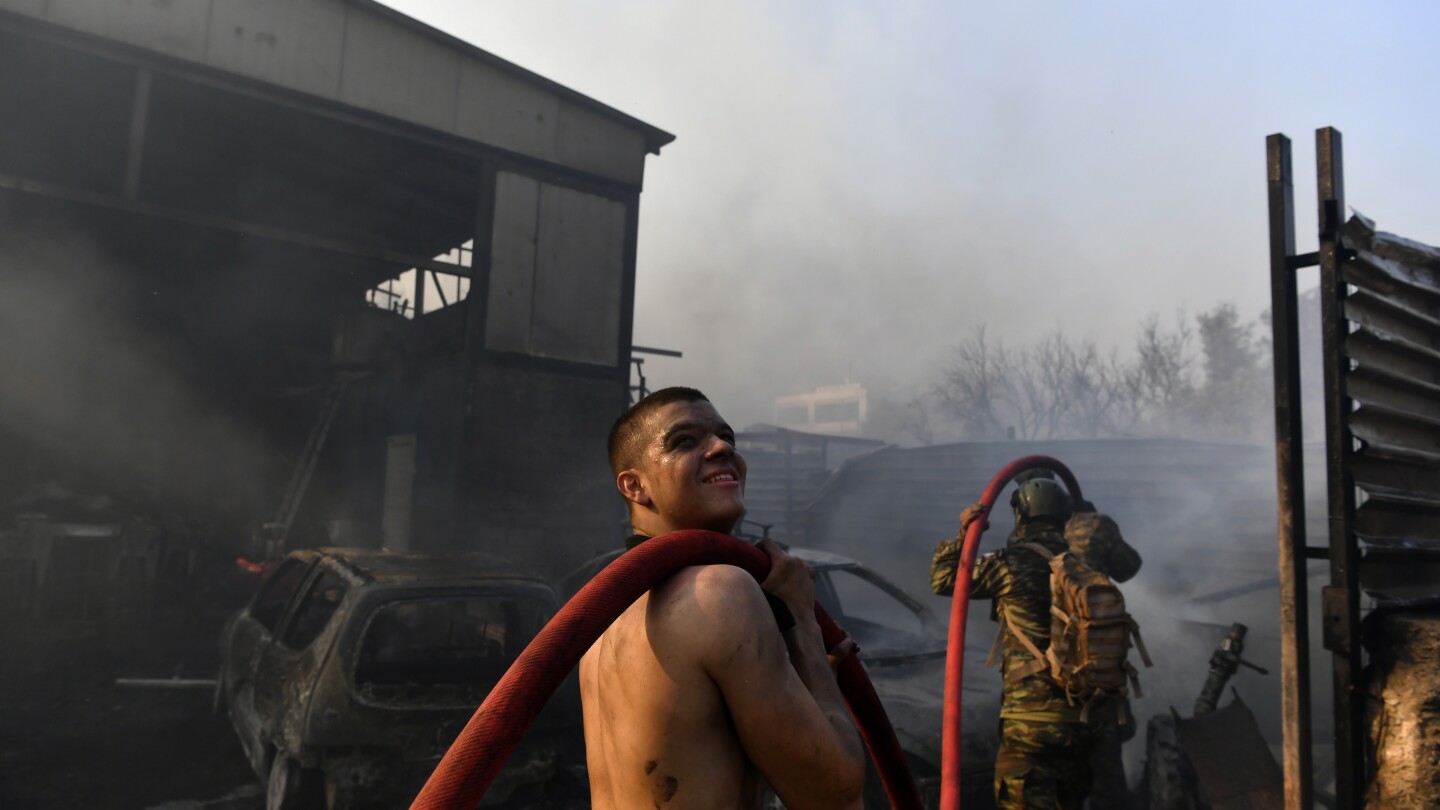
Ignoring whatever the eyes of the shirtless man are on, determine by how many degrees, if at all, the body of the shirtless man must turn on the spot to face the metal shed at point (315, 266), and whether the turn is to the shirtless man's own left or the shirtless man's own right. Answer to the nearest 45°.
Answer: approximately 90° to the shirtless man's own left

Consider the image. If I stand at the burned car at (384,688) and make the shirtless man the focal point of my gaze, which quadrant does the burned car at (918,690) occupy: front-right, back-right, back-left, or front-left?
front-left

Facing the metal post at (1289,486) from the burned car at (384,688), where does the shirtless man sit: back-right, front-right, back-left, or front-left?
front-right

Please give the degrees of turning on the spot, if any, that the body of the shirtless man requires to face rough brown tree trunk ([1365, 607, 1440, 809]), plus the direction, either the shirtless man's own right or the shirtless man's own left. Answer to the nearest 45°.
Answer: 0° — they already face it

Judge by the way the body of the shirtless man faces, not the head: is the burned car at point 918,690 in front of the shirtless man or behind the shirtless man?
in front

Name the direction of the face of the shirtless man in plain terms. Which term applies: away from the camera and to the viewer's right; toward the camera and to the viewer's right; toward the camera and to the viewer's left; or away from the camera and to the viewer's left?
toward the camera and to the viewer's right

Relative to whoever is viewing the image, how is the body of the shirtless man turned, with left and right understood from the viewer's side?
facing away from the viewer and to the right of the viewer

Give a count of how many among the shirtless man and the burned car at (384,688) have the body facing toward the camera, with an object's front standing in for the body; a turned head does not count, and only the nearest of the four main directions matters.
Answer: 0

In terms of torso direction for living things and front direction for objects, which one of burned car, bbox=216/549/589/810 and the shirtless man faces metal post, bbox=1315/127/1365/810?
the shirtless man

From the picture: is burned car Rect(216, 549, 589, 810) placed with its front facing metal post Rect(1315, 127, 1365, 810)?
no

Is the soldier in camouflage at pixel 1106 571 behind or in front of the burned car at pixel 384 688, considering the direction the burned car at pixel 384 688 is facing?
behind

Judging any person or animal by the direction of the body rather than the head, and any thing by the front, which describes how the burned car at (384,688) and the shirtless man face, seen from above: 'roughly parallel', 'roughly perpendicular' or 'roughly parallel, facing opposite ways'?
roughly perpendicular

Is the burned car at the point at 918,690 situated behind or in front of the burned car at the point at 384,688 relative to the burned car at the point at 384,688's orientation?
behind

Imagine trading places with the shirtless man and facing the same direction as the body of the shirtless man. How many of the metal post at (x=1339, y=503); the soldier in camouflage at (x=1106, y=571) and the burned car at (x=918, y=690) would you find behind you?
0
